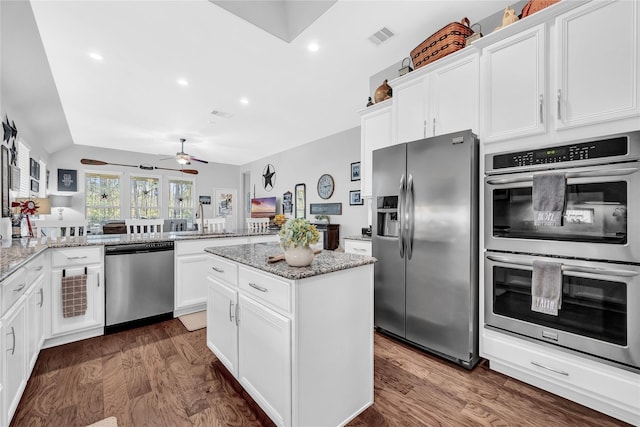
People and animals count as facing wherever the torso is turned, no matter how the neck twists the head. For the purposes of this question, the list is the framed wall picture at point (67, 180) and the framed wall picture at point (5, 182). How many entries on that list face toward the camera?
1

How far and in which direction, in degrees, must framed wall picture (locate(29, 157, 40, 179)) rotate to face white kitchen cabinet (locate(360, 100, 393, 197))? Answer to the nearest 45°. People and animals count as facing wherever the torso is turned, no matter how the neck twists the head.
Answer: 0° — it already faces it

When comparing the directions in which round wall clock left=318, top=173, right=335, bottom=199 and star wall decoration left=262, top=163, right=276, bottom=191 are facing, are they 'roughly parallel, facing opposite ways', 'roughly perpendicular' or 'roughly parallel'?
roughly parallel

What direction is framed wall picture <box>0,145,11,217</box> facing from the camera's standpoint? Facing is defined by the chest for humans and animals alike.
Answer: to the viewer's right

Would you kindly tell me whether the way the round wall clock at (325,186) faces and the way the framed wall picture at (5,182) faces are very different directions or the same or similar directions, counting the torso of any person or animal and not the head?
very different directions

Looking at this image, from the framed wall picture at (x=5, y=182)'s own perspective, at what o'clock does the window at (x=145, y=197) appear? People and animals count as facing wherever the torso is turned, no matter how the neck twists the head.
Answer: The window is roughly at 10 o'clock from the framed wall picture.

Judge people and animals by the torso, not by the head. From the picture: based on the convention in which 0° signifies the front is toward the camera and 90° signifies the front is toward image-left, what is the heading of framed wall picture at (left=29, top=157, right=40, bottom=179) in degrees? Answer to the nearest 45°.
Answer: approximately 315°

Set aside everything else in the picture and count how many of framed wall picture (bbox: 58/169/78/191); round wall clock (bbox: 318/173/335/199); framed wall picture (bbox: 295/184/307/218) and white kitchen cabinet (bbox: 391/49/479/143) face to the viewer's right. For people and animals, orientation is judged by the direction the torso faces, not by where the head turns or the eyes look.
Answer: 0

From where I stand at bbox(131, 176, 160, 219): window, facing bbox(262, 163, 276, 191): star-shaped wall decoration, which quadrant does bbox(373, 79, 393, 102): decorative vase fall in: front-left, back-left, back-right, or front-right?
front-right

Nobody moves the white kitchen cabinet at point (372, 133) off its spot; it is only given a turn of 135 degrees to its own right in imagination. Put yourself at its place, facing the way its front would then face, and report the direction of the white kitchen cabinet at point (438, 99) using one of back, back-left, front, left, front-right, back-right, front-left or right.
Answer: back-right

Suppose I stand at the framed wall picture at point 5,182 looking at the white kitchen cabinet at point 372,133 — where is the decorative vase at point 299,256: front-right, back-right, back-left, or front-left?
front-right

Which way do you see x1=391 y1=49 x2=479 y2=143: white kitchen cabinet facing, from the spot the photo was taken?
facing the viewer and to the left of the viewer

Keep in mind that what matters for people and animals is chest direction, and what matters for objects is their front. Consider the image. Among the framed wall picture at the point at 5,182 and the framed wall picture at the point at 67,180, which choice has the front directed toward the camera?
the framed wall picture at the point at 67,180

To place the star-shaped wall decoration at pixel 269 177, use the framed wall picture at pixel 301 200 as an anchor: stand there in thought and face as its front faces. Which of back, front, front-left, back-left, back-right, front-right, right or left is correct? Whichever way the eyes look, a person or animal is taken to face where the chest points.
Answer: right

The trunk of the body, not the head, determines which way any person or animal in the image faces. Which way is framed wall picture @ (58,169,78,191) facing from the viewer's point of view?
toward the camera
